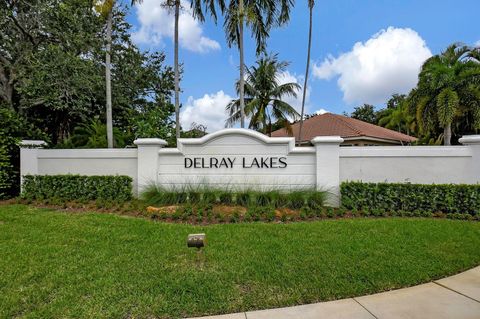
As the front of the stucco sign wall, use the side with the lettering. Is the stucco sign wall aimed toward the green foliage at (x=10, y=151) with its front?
no

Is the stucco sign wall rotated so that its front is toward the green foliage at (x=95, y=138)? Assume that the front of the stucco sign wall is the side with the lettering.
no

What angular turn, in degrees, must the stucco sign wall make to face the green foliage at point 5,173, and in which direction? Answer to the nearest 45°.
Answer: approximately 90° to its right

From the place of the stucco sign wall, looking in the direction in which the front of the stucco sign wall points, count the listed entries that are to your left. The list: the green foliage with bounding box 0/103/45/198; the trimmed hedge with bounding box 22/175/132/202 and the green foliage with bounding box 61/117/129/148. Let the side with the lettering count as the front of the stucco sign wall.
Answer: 0

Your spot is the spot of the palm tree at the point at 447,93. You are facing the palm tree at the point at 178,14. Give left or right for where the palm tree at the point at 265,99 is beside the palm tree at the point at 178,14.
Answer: right

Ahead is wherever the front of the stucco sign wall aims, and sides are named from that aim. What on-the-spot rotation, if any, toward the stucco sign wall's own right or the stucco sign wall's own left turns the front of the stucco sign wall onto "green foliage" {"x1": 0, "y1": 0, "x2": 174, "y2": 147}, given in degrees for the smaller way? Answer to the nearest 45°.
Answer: approximately 90° to the stucco sign wall's own right

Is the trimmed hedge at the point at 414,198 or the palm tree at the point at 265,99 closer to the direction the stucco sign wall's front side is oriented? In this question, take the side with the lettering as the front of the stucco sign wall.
the trimmed hedge

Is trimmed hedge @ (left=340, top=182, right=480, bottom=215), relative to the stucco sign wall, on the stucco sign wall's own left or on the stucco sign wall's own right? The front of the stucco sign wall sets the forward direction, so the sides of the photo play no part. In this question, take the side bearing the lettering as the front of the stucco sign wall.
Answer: on the stucco sign wall's own left

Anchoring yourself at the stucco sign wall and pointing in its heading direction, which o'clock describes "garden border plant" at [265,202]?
The garden border plant is roughly at 11 o'clock from the stucco sign wall.

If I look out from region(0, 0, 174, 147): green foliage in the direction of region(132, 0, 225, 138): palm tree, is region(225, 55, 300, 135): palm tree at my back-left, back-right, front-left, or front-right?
front-left

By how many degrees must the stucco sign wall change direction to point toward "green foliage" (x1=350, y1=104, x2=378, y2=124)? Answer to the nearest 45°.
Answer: approximately 135° to its left

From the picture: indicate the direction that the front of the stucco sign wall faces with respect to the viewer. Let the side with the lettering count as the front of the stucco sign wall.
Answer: facing the viewer

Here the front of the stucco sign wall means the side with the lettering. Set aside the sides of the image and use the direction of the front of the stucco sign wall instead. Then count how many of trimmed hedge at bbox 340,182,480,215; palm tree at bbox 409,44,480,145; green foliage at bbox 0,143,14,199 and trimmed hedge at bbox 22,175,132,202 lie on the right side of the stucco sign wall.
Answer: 2

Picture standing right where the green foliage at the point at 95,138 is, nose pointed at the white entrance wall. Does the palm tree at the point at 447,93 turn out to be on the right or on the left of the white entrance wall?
left

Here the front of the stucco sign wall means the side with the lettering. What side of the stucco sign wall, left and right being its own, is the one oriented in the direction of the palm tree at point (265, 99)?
back

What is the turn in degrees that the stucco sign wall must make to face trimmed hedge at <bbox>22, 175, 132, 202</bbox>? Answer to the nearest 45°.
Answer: approximately 90° to its right

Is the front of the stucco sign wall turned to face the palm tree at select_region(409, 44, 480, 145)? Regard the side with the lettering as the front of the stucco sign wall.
no
